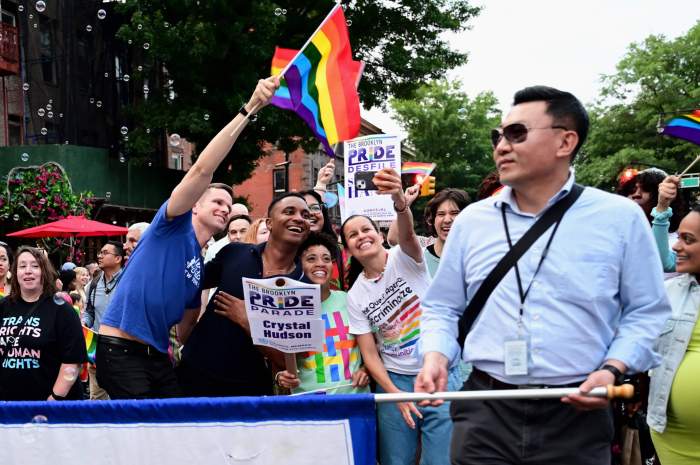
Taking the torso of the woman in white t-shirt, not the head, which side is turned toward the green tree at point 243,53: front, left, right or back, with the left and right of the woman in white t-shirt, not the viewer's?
back

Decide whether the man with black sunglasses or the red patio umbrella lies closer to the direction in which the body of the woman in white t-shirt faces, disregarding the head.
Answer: the man with black sunglasses

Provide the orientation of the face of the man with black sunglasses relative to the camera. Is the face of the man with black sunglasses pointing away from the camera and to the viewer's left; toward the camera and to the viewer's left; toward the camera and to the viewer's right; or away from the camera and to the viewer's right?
toward the camera and to the viewer's left

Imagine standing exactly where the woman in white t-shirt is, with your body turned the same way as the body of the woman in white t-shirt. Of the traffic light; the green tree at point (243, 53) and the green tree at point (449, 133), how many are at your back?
3

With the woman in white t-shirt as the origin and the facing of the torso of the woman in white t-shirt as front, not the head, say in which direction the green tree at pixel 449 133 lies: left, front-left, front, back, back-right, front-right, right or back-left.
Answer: back

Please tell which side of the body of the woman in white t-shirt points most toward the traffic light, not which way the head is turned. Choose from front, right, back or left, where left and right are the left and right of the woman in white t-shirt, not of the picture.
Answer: back

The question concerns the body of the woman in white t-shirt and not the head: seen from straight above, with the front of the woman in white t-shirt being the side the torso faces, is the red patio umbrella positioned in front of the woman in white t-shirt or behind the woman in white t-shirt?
behind

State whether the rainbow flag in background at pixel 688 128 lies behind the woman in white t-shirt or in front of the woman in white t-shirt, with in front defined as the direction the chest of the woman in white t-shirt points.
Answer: behind

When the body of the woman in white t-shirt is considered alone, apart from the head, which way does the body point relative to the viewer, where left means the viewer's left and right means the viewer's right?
facing the viewer
